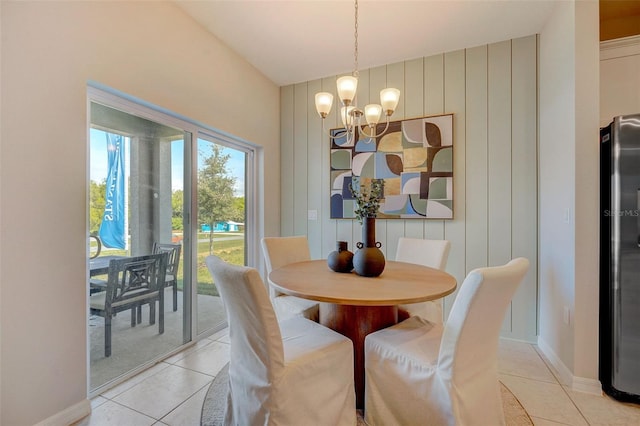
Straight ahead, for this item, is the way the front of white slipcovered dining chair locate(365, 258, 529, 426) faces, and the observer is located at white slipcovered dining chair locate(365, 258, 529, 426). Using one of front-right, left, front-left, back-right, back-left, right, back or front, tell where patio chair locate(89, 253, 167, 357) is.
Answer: front-left

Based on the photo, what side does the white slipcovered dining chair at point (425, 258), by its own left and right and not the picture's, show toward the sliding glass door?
front

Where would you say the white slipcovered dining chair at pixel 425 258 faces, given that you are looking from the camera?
facing the viewer and to the left of the viewer

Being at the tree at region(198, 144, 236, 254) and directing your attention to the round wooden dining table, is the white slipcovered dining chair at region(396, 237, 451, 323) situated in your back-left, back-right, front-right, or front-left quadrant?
front-left

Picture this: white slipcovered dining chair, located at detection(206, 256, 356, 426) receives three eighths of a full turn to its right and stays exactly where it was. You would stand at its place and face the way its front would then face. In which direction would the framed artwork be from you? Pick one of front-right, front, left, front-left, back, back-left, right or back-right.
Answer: back-left

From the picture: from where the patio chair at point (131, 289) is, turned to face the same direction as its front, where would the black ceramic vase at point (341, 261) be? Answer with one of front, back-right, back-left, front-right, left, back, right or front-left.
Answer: back

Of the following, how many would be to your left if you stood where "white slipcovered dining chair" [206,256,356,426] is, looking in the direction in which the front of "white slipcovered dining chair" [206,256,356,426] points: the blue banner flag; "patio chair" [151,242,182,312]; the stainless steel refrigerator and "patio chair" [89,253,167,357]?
3

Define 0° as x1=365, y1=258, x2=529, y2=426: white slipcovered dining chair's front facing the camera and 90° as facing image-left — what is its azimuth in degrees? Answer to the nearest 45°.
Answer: approximately 135°

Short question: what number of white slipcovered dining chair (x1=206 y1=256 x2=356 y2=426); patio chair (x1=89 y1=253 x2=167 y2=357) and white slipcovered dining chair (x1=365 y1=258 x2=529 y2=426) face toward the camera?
0

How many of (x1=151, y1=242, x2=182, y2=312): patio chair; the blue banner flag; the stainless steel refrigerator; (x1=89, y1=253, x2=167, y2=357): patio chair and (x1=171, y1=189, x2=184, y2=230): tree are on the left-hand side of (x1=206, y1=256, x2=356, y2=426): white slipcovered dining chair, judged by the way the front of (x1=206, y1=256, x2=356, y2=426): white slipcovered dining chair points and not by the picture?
4

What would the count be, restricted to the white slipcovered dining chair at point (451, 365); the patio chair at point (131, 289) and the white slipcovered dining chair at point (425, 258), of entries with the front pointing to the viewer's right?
0

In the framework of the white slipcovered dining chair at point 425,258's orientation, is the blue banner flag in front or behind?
in front

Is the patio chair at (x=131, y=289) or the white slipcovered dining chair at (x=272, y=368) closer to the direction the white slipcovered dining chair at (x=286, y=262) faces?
the white slipcovered dining chair

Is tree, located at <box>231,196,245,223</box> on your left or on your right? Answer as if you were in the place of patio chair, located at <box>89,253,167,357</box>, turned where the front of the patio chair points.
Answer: on your right

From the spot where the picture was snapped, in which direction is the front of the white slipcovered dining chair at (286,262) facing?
facing the viewer and to the right of the viewer

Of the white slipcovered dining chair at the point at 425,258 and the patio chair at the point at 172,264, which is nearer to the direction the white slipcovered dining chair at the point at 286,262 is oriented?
the white slipcovered dining chair

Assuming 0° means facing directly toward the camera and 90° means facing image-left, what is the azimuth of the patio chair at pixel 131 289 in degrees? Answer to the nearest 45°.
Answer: approximately 135°

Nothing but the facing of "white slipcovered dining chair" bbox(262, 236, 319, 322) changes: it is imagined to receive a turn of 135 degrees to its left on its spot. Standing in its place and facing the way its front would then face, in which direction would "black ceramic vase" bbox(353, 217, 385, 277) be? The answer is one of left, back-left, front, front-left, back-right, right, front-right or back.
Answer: back-right

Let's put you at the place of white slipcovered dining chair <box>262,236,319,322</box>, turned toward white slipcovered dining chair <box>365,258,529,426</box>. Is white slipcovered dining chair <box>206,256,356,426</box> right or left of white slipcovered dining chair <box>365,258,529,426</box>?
right

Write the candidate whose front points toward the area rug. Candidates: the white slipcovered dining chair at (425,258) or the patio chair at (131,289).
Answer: the white slipcovered dining chair

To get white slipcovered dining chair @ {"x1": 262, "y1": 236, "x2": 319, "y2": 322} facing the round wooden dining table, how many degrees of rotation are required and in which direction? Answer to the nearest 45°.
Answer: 0° — it already faces it

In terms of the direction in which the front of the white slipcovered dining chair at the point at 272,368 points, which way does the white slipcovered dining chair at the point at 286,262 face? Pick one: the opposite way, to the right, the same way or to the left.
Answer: to the right

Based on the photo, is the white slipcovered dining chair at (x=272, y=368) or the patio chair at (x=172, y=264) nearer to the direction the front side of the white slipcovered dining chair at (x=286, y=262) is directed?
the white slipcovered dining chair

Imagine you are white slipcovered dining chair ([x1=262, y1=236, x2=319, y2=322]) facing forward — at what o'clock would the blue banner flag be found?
The blue banner flag is roughly at 4 o'clock from the white slipcovered dining chair.
